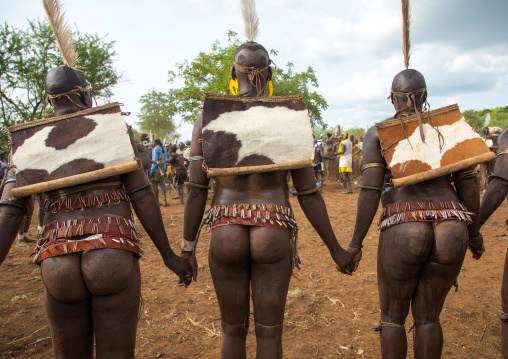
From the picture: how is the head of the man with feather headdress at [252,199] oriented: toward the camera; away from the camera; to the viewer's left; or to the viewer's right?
away from the camera

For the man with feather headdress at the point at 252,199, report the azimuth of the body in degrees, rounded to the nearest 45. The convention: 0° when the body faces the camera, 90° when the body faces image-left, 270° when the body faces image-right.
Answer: approximately 180°

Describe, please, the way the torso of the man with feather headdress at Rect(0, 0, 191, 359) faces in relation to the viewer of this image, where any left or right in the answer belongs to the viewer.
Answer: facing away from the viewer

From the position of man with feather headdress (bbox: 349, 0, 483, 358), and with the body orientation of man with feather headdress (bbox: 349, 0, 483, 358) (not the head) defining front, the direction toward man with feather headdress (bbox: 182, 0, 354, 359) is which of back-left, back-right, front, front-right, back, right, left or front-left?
back-left

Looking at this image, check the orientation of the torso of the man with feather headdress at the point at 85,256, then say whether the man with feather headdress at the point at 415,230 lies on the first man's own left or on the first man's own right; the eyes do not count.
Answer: on the first man's own right

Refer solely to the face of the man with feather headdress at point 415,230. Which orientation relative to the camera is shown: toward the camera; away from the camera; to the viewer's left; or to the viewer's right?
away from the camera

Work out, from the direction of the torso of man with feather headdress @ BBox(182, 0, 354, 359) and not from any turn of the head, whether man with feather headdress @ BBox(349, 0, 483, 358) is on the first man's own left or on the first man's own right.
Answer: on the first man's own right

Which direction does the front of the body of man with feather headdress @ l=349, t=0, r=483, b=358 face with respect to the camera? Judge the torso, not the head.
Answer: away from the camera
